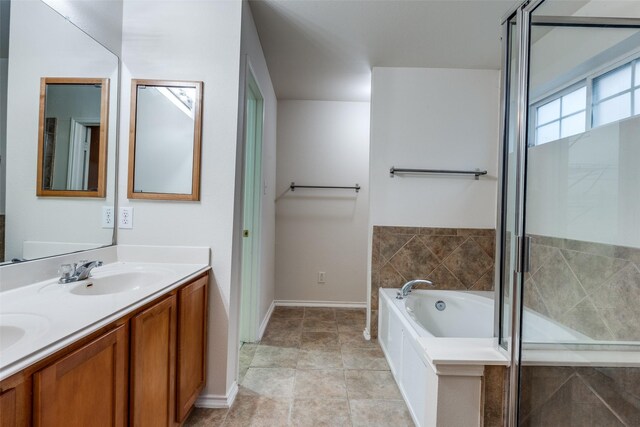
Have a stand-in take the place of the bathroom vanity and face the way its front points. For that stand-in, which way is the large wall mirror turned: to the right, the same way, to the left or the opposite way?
the same way

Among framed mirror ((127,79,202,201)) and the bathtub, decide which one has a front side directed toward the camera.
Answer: the framed mirror

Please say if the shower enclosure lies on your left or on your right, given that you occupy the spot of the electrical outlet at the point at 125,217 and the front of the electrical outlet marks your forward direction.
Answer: on your left

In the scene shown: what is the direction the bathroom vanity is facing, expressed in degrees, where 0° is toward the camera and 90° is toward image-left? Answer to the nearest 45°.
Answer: approximately 315°

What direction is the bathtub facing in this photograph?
to the viewer's left

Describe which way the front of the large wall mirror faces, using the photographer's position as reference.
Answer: facing the viewer and to the right of the viewer

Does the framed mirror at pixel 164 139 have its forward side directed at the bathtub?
no

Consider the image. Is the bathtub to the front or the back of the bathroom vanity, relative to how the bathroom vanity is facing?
to the front

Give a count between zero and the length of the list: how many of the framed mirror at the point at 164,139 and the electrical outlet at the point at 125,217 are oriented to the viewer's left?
0

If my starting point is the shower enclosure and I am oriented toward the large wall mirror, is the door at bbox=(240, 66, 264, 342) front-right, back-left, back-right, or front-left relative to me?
front-right

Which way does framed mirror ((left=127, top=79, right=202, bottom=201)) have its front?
toward the camera

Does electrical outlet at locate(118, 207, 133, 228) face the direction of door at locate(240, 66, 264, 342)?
no

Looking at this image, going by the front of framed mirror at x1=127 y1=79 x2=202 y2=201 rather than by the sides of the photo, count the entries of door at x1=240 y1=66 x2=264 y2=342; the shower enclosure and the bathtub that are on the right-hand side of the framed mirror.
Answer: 0

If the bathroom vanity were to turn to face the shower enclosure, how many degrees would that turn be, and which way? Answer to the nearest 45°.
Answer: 0° — it already faces it

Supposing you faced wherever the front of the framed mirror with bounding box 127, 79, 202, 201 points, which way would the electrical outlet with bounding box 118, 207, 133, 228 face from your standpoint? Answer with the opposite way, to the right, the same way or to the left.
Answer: the same way

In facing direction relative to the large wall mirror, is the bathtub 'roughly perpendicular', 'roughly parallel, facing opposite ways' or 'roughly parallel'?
roughly parallel, facing opposite ways

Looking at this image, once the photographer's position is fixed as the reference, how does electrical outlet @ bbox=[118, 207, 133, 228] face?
facing the viewer
